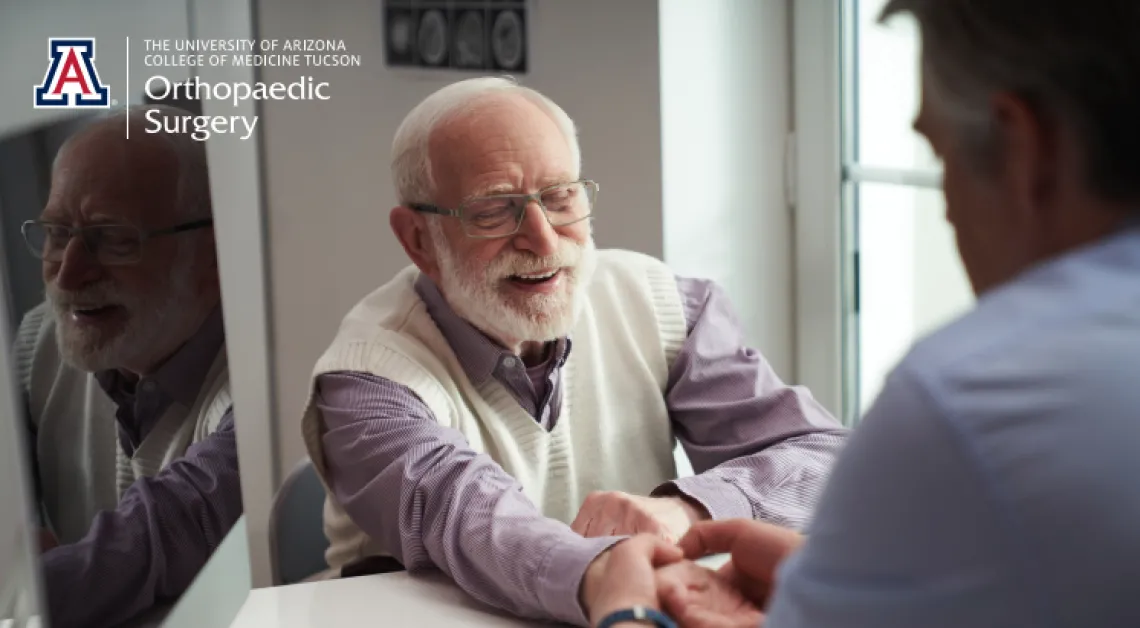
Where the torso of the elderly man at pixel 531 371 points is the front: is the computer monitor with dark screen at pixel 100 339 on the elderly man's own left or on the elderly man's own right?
on the elderly man's own right

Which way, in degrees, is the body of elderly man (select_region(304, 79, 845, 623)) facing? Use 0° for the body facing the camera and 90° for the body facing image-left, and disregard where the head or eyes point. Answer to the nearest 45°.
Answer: approximately 315°

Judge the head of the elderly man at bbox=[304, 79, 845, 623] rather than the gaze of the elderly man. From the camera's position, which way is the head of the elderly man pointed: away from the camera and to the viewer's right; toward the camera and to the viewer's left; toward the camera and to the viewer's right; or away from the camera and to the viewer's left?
toward the camera and to the viewer's right
